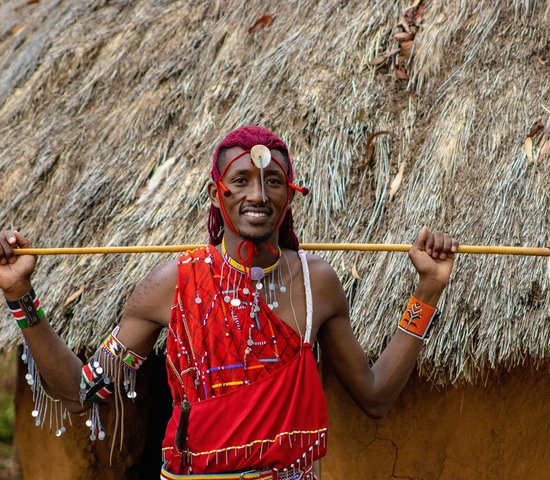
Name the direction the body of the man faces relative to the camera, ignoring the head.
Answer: toward the camera

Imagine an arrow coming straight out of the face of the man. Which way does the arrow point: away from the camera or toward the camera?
toward the camera
